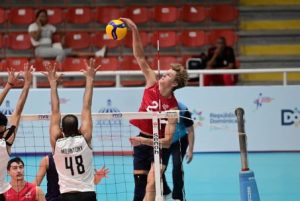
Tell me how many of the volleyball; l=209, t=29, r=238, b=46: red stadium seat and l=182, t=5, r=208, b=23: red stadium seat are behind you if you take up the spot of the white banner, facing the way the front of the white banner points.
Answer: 2

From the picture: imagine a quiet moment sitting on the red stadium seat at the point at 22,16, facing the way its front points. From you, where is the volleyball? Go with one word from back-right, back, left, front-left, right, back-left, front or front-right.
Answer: front

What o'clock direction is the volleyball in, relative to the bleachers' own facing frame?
The volleyball is roughly at 12 o'clock from the bleachers.

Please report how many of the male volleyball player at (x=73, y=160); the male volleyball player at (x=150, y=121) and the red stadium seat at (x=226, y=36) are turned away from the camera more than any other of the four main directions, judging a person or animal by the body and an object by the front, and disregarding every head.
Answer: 1

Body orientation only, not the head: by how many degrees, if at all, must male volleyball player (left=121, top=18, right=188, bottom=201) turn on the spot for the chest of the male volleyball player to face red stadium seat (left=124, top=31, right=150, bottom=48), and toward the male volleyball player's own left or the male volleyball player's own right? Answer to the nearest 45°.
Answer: approximately 135° to the male volleyball player's own right

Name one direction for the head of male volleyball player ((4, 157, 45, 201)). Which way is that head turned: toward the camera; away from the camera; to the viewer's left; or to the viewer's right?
toward the camera

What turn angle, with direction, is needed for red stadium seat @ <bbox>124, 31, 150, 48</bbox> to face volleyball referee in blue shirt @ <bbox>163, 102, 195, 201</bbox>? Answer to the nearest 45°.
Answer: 0° — it already faces them

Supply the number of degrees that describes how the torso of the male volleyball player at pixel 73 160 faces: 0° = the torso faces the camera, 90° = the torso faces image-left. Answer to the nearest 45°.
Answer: approximately 180°

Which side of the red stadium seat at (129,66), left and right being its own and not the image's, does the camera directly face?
front

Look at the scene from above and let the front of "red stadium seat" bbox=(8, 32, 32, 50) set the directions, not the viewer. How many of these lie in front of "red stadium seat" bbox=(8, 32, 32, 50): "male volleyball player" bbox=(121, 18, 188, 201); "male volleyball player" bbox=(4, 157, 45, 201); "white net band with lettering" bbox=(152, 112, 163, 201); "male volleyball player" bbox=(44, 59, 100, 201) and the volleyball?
5

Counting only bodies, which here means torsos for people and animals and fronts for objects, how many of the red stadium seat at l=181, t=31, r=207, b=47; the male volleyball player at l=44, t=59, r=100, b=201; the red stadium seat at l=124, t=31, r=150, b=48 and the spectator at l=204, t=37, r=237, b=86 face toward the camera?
3

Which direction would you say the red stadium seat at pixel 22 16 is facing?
toward the camera

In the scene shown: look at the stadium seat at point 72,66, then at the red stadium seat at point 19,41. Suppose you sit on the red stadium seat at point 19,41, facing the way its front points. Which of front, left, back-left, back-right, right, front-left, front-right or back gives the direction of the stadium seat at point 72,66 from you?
front-left

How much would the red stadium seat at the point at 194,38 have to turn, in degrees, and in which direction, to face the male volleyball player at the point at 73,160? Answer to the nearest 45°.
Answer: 0° — it already faces them

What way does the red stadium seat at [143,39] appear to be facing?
toward the camera

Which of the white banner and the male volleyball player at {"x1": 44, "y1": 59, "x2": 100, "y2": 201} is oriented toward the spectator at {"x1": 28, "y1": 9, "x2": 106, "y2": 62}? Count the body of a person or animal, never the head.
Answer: the male volleyball player

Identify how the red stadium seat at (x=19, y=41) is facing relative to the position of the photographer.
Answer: facing the viewer

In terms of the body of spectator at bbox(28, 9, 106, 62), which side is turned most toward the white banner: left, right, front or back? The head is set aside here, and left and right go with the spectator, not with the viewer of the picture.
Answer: front

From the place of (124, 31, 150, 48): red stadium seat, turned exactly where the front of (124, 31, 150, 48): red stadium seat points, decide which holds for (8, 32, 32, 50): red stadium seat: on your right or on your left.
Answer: on your right

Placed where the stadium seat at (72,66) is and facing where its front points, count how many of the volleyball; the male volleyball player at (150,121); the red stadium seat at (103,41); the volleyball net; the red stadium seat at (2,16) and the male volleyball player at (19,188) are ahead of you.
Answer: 4
